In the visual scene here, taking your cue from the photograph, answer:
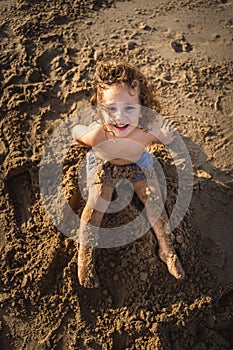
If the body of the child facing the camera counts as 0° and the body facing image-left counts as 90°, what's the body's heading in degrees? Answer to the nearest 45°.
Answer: approximately 0°
